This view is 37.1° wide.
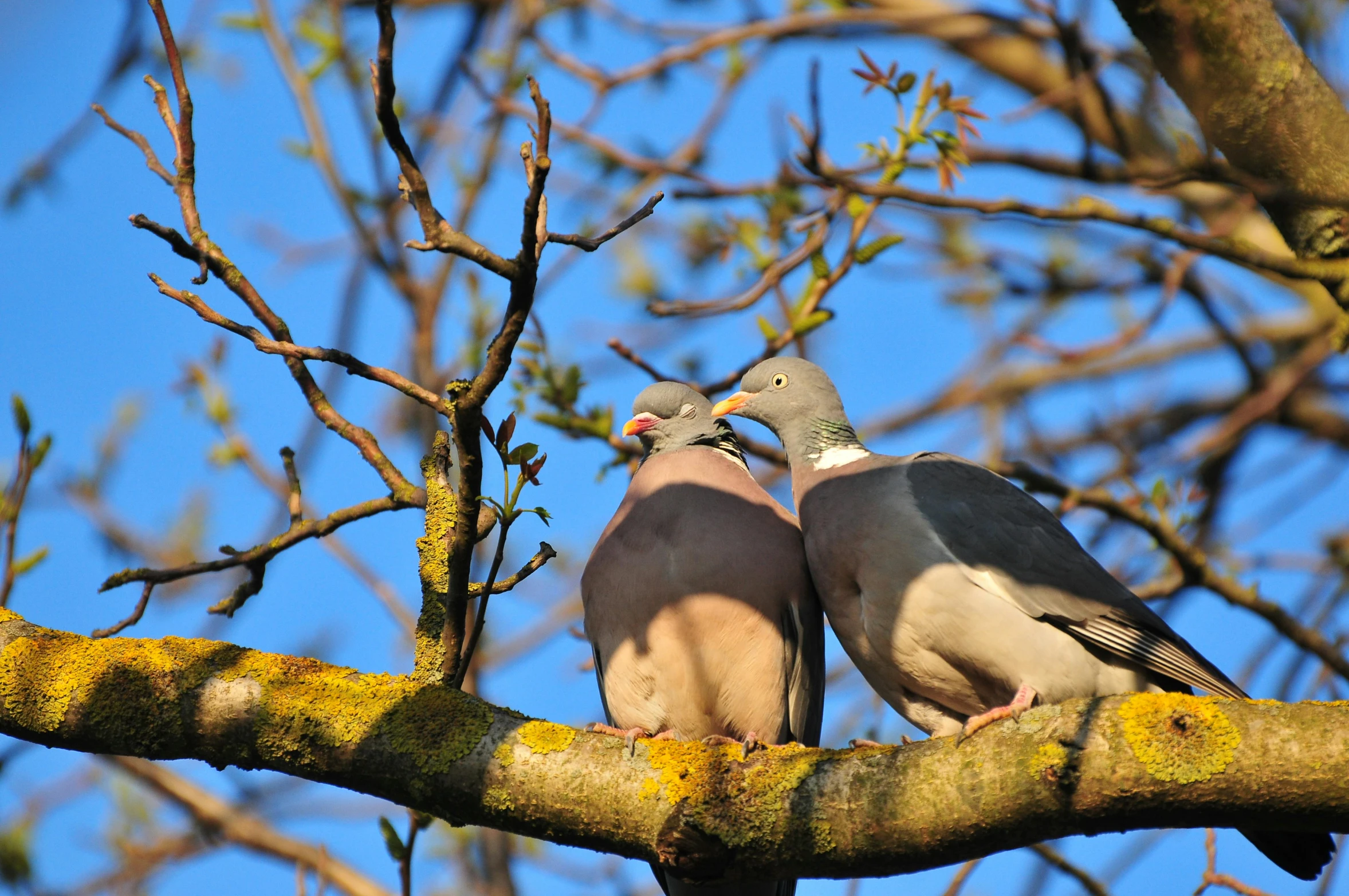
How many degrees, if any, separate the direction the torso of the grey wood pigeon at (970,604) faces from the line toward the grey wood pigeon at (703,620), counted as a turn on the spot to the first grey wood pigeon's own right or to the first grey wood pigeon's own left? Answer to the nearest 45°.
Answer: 0° — it already faces it

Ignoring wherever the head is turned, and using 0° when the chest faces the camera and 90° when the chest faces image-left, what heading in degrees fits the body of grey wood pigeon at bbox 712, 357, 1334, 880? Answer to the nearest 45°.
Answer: approximately 90°

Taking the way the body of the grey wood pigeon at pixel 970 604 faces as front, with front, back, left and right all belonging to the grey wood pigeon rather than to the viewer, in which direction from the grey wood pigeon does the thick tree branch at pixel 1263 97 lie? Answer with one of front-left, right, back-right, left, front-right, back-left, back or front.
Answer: back-left
